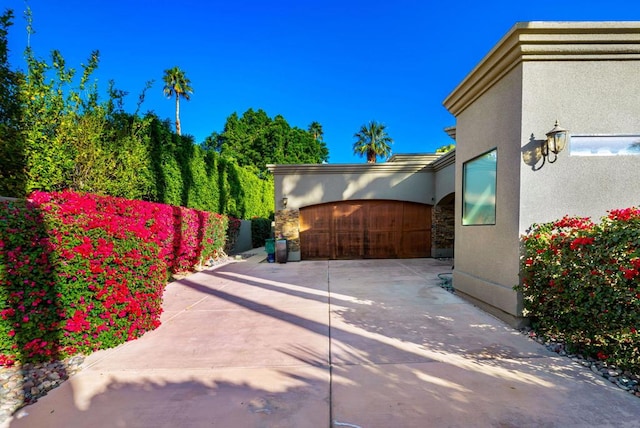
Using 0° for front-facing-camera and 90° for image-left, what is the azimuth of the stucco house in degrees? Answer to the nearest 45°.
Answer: approximately 0°

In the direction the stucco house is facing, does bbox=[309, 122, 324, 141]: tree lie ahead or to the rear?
to the rear

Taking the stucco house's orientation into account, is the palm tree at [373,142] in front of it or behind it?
behind

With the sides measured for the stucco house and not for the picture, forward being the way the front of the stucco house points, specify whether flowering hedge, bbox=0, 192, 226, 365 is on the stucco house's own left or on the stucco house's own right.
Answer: on the stucco house's own right

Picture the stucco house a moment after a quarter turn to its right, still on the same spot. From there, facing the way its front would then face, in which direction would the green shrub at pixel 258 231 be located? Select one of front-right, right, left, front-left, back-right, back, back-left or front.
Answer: front-right

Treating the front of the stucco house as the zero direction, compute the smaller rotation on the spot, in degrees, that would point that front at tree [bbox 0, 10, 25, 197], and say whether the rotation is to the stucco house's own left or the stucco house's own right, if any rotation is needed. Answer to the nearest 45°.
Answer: approximately 90° to the stucco house's own right

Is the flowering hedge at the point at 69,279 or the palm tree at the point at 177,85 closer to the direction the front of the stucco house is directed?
the flowering hedge
